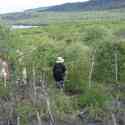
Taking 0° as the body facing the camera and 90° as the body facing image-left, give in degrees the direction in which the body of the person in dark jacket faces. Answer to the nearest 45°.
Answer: approximately 180°
